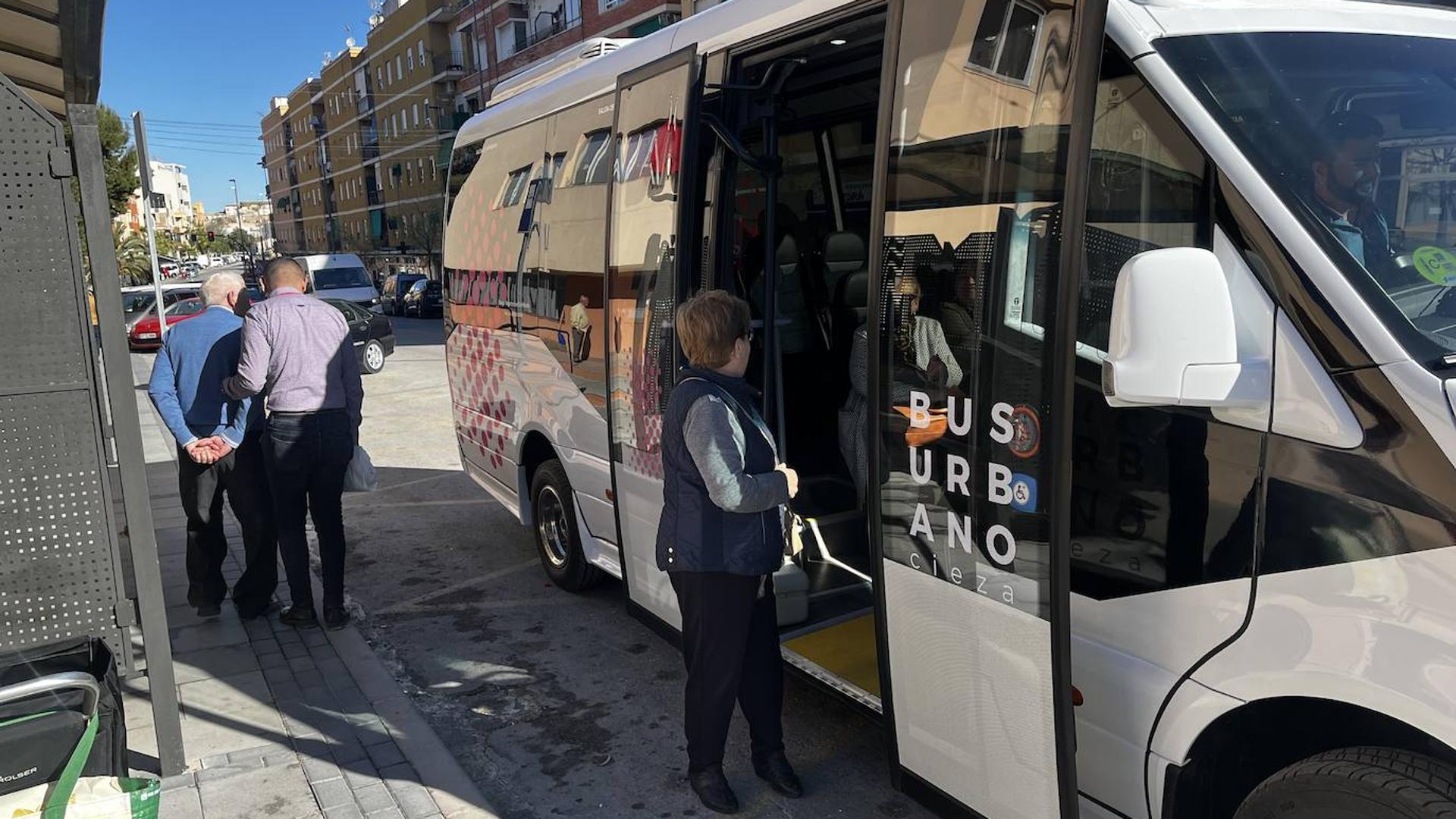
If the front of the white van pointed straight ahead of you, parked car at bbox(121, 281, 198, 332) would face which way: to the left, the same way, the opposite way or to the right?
to the right

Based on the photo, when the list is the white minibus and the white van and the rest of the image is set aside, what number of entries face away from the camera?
0

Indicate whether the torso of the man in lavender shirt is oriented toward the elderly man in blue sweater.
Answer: no

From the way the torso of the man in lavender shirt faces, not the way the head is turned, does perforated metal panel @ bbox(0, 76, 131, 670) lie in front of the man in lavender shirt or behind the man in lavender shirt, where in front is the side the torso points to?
behind

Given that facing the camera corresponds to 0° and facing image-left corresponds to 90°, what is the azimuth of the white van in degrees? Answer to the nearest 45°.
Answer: approximately 315°

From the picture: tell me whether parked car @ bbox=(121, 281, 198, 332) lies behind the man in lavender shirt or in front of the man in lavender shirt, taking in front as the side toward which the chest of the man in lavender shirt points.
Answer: in front

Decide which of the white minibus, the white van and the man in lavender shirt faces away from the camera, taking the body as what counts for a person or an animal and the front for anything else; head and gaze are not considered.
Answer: the man in lavender shirt

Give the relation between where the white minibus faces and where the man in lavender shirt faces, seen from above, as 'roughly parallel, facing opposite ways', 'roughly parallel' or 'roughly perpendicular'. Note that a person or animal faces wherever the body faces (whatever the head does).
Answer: roughly parallel, facing opposite ways

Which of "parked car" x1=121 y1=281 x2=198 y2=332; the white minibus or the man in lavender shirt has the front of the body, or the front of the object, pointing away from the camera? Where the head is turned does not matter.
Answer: the man in lavender shirt

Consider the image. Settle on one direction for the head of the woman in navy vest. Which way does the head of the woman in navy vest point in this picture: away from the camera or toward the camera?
away from the camera

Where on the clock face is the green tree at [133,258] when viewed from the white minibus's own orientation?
The green tree is roughly at 6 o'clock from the white minibus.

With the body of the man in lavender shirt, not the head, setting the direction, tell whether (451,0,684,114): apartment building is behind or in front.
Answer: in front

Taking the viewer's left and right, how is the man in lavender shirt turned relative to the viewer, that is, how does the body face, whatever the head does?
facing away from the viewer

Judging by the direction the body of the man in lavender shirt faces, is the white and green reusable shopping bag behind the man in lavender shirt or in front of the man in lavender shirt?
behind

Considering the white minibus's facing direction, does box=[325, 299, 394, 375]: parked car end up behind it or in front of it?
behind

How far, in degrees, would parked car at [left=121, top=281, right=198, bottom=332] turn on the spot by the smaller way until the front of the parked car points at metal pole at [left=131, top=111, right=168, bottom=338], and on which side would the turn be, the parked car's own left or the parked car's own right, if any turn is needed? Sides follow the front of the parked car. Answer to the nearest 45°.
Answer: approximately 45° to the parked car's own left
